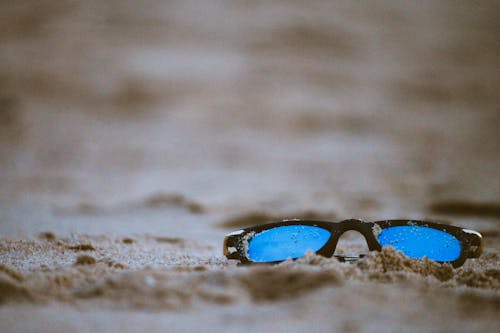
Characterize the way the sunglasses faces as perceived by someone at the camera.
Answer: facing the viewer
